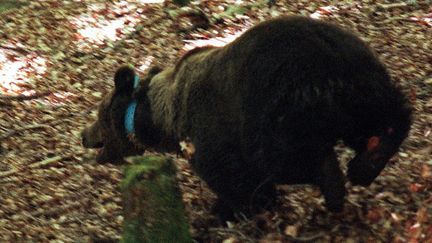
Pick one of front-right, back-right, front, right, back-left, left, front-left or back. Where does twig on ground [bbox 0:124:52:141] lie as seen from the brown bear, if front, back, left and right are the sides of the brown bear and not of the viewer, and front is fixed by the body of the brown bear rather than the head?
front-right

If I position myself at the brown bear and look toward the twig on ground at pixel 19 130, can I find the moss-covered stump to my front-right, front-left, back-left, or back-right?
front-left

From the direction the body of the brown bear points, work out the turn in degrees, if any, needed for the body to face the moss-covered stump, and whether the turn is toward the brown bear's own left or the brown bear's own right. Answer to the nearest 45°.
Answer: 0° — it already faces it

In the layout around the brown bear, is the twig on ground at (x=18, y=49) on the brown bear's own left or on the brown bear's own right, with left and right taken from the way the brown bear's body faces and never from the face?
on the brown bear's own right

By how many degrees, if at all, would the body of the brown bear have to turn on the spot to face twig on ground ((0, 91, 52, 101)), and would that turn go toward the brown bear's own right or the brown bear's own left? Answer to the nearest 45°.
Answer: approximately 45° to the brown bear's own right

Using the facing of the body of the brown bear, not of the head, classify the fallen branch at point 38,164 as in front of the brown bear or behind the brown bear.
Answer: in front

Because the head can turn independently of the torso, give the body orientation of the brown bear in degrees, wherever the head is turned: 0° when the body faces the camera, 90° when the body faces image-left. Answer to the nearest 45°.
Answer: approximately 90°
